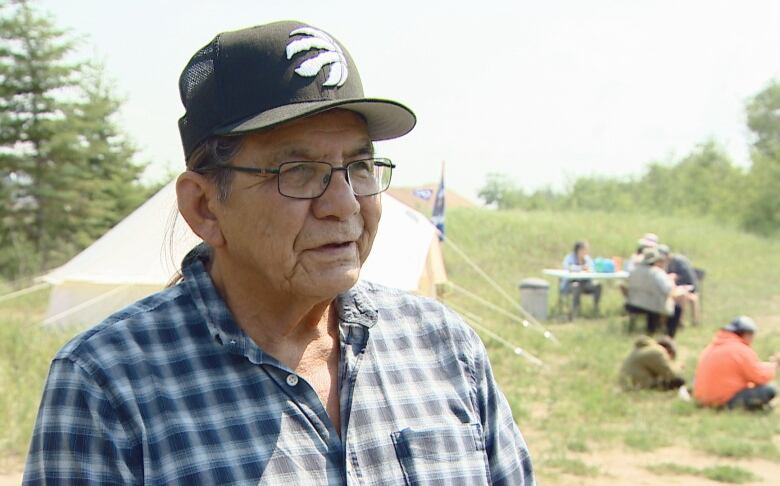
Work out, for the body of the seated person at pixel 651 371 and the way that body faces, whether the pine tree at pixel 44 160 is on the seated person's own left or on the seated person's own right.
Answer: on the seated person's own left

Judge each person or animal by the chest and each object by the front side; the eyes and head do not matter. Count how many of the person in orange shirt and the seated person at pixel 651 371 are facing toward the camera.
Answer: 0

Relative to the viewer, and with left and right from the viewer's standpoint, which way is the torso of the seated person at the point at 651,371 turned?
facing away from the viewer and to the right of the viewer

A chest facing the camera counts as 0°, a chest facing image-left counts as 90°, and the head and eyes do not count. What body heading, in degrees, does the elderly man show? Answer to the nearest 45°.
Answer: approximately 315°

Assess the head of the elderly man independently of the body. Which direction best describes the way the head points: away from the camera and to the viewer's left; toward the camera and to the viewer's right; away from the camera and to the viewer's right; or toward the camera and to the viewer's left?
toward the camera and to the viewer's right

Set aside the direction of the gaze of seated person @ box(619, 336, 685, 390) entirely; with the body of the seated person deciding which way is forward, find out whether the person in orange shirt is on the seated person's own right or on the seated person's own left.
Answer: on the seated person's own right
